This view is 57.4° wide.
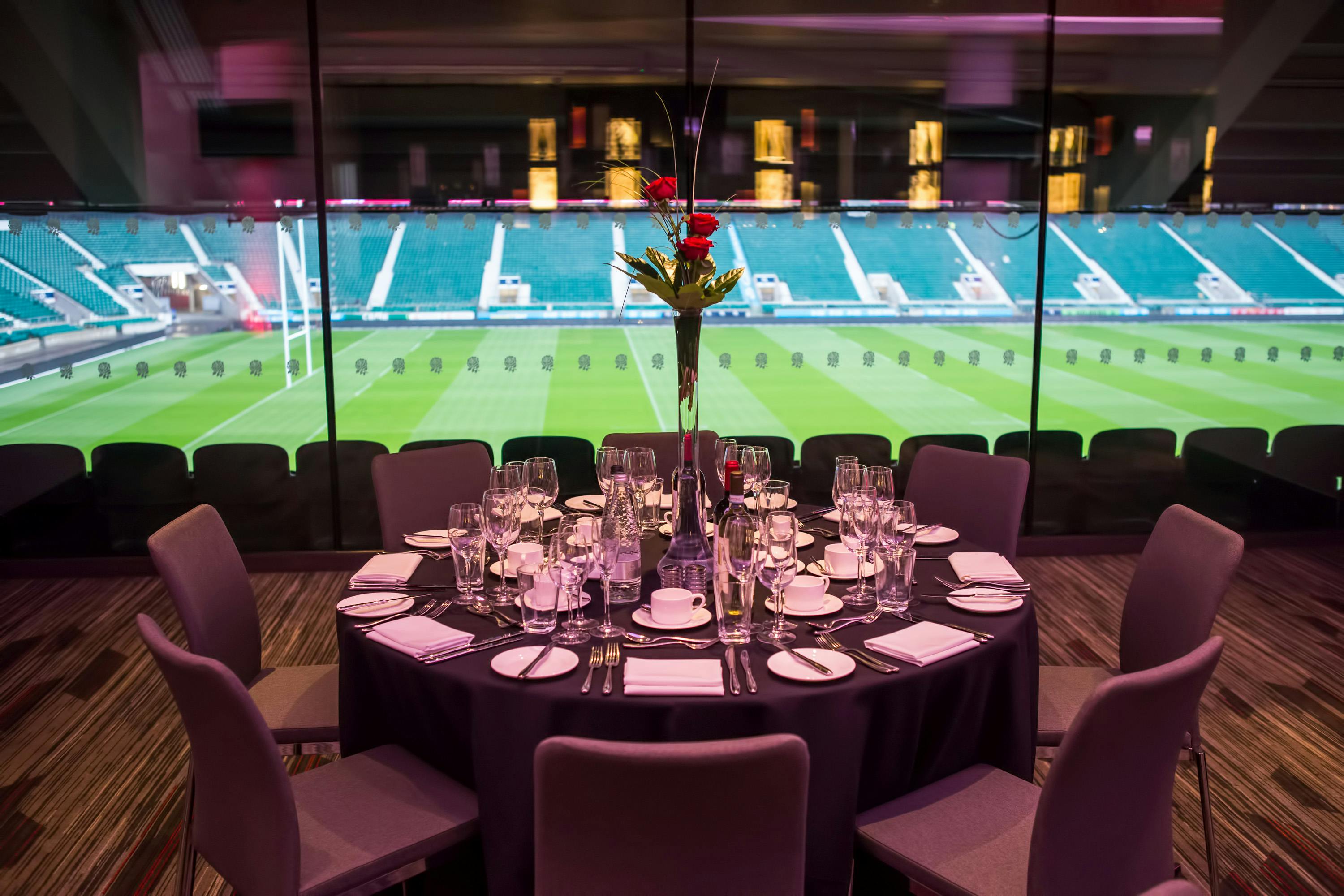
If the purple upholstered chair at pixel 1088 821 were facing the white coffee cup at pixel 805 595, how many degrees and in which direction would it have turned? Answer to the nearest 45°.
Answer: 0° — it already faces it

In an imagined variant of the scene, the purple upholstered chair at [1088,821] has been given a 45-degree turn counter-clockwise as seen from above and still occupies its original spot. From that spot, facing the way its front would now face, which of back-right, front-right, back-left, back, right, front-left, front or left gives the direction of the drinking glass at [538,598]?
front

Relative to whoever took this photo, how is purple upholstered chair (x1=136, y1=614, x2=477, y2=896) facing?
facing away from the viewer and to the right of the viewer

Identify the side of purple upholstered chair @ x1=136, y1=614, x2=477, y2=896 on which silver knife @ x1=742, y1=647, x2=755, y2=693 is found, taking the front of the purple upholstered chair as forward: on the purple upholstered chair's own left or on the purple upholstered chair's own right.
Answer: on the purple upholstered chair's own right

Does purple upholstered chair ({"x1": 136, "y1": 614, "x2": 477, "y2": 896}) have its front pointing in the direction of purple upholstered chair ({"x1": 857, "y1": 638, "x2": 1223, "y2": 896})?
no

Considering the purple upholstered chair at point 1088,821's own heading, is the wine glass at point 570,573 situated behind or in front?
in front

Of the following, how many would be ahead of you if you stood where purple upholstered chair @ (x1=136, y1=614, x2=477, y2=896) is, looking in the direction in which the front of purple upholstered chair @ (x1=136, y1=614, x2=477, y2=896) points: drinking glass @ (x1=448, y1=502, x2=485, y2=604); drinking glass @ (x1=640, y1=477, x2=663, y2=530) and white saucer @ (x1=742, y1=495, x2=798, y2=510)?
3

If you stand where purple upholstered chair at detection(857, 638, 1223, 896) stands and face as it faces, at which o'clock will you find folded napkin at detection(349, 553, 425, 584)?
The folded napkin is roughly at 11 o'clock from the purple upholstered chair.

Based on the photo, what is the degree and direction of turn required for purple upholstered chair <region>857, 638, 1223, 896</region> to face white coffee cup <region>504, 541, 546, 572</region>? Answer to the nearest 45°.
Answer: approximately 45° to its left

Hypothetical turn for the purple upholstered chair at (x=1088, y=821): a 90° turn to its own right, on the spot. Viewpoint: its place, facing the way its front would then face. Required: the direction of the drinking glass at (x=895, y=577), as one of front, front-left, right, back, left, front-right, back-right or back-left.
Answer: left

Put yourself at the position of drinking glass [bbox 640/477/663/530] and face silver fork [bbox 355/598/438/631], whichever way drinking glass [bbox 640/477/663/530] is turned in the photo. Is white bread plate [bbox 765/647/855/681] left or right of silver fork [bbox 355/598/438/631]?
left

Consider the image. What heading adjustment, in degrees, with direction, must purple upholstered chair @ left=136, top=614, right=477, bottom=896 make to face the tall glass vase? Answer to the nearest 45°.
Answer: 0° — it already faces it

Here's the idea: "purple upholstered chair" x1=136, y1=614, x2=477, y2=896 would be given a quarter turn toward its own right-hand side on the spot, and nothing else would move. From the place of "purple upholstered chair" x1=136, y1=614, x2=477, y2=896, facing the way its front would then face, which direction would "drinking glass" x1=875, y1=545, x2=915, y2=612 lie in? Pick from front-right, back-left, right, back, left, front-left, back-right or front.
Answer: front-left

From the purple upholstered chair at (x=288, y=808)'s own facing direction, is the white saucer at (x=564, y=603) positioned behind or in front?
in front

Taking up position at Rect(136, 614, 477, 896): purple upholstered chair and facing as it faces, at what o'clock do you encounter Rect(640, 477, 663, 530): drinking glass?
The drinking glass is roughly at 12 o'clock from the purple upholstered chair.

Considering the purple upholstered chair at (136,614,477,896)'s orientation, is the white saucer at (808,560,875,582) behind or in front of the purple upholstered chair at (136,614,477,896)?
in front

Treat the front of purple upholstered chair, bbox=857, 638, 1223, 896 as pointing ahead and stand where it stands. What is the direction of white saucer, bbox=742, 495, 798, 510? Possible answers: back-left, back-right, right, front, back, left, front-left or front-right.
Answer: front

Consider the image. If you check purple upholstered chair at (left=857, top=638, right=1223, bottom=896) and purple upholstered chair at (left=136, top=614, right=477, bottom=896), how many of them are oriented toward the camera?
0

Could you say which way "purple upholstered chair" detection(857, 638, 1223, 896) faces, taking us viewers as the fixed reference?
facing away from the viewer and to the left of the viewer

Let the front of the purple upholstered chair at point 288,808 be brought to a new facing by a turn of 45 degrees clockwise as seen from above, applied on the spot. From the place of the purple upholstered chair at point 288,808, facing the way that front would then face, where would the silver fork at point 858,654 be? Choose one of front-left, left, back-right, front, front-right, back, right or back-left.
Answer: front

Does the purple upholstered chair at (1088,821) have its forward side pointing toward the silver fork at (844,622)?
yes
